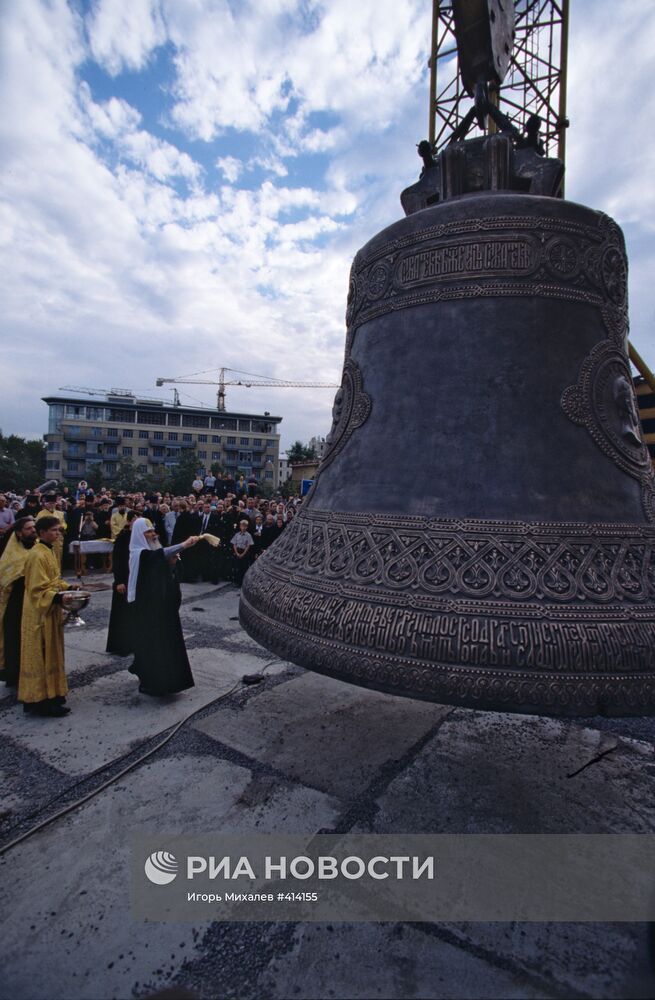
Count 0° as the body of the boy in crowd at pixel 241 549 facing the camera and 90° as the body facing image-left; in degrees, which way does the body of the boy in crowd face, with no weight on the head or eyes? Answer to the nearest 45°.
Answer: approximately 0°

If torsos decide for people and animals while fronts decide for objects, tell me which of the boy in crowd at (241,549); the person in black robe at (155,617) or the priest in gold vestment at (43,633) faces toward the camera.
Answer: the boy in crowd

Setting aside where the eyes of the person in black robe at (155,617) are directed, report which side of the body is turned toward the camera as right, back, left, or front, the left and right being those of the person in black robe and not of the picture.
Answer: right

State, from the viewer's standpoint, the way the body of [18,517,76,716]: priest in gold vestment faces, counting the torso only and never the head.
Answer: to the viewer's right

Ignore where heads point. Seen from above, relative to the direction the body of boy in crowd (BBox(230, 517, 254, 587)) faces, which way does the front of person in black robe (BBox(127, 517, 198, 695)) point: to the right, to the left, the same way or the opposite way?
to the left

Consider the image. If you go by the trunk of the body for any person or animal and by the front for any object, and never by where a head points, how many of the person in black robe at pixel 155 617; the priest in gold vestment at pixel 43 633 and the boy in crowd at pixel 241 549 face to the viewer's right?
2

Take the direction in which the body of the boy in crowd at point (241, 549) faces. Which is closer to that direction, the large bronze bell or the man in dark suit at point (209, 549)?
the large bronze bell

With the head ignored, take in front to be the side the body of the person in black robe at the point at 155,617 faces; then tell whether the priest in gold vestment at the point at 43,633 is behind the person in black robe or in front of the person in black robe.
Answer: behind

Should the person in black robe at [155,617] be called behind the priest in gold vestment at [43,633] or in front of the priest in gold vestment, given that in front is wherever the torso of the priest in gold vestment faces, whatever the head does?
in front

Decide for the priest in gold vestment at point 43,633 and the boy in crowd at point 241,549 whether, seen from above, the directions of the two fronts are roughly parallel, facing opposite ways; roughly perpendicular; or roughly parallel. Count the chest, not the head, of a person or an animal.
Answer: roughly perpendicular
